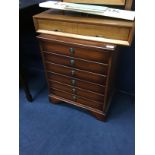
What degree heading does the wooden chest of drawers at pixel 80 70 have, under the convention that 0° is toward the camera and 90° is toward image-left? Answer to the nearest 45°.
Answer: approximately 45°
